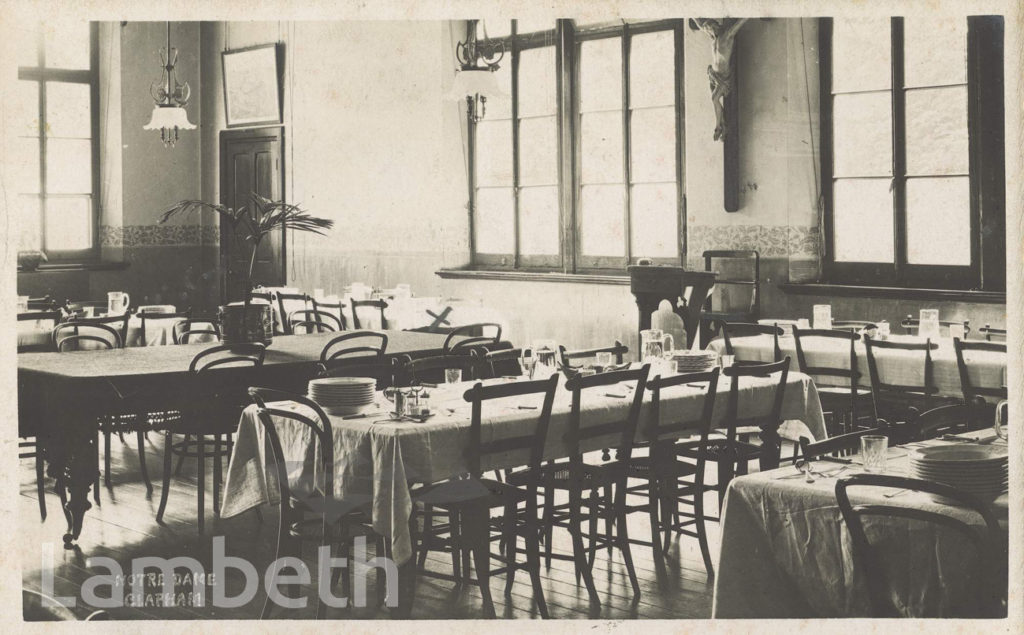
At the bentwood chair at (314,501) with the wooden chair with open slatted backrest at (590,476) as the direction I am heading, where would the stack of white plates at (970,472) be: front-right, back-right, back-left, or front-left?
front-right

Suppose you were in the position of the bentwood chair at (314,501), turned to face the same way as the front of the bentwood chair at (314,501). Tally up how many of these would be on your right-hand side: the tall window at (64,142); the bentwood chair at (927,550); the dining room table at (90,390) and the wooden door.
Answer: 1

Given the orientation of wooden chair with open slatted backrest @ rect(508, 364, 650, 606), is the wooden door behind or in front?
in front

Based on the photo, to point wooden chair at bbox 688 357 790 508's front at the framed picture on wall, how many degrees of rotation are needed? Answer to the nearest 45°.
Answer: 0° — it already faces it

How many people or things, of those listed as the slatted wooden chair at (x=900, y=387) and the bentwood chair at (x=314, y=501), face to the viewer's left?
0

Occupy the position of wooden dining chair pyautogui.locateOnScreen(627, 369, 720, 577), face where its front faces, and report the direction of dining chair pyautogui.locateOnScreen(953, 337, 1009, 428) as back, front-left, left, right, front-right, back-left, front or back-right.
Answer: right

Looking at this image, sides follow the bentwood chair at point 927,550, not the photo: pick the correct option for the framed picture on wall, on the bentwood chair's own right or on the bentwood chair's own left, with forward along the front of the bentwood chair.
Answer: on the bentwood chair's own left

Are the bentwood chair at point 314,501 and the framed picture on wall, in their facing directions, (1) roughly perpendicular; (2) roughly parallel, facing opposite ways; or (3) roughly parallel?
roughly parallel, facing opposite ways

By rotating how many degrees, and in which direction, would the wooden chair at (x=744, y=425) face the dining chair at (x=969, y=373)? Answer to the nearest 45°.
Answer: approximately 90° to its right

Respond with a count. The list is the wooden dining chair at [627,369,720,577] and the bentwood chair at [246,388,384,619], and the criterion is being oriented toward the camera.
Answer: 0
